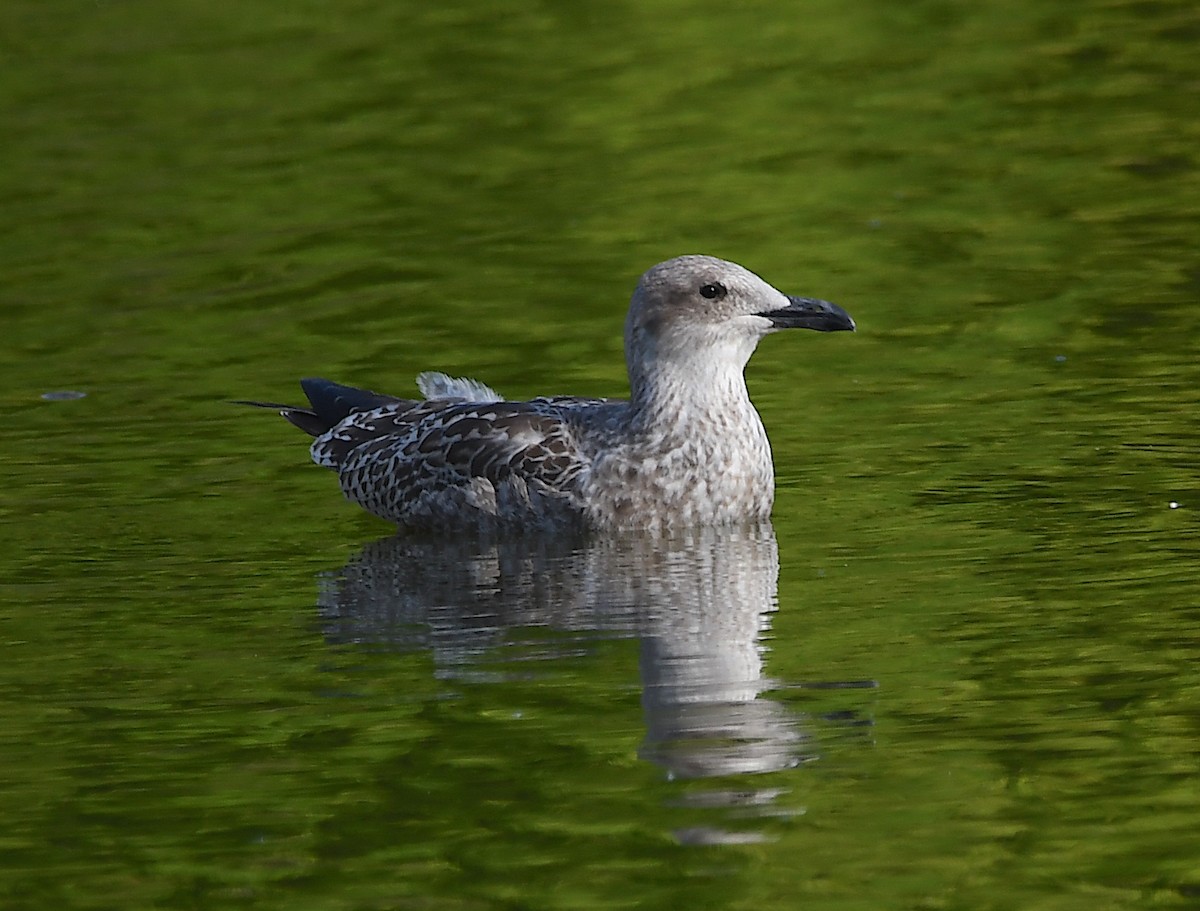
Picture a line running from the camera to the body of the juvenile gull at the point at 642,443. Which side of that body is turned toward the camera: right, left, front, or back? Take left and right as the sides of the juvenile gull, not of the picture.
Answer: right
